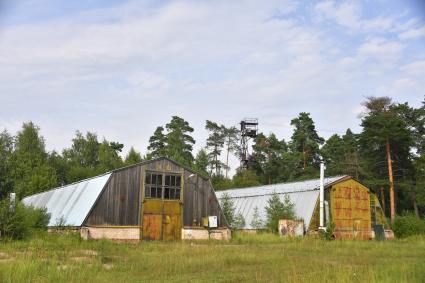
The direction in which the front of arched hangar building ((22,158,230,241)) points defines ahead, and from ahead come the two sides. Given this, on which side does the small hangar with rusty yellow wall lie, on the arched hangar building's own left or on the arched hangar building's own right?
on the arched hangar building's own left

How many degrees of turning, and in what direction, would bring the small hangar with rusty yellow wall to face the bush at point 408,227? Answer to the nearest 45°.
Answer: approximately 45° to its left

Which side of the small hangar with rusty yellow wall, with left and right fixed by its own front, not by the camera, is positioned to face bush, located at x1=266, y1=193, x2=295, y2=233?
right

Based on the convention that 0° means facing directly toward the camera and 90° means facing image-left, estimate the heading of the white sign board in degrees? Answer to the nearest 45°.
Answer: approximately 0°

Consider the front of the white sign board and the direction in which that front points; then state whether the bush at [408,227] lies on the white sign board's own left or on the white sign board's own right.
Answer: on the white sign board's own left

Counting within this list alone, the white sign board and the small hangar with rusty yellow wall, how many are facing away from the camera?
0

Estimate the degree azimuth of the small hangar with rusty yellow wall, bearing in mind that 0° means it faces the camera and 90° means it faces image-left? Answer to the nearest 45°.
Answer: approximately 315°

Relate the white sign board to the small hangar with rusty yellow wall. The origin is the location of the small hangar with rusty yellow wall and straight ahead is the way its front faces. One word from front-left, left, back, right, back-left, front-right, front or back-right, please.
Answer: right

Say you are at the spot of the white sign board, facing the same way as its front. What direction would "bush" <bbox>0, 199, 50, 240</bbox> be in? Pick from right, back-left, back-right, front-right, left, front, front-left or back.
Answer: front-right

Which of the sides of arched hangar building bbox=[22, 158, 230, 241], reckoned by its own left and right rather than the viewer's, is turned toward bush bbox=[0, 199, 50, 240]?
right

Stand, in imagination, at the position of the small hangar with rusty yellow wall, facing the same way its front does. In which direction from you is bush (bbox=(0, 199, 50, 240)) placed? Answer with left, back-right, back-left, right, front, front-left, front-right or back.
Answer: right

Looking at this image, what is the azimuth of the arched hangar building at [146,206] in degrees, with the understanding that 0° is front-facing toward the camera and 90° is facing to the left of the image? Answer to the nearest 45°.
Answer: approximately 315°

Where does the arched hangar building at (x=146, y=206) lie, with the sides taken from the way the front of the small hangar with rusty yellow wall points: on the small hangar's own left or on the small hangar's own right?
on the small hangar's own right
